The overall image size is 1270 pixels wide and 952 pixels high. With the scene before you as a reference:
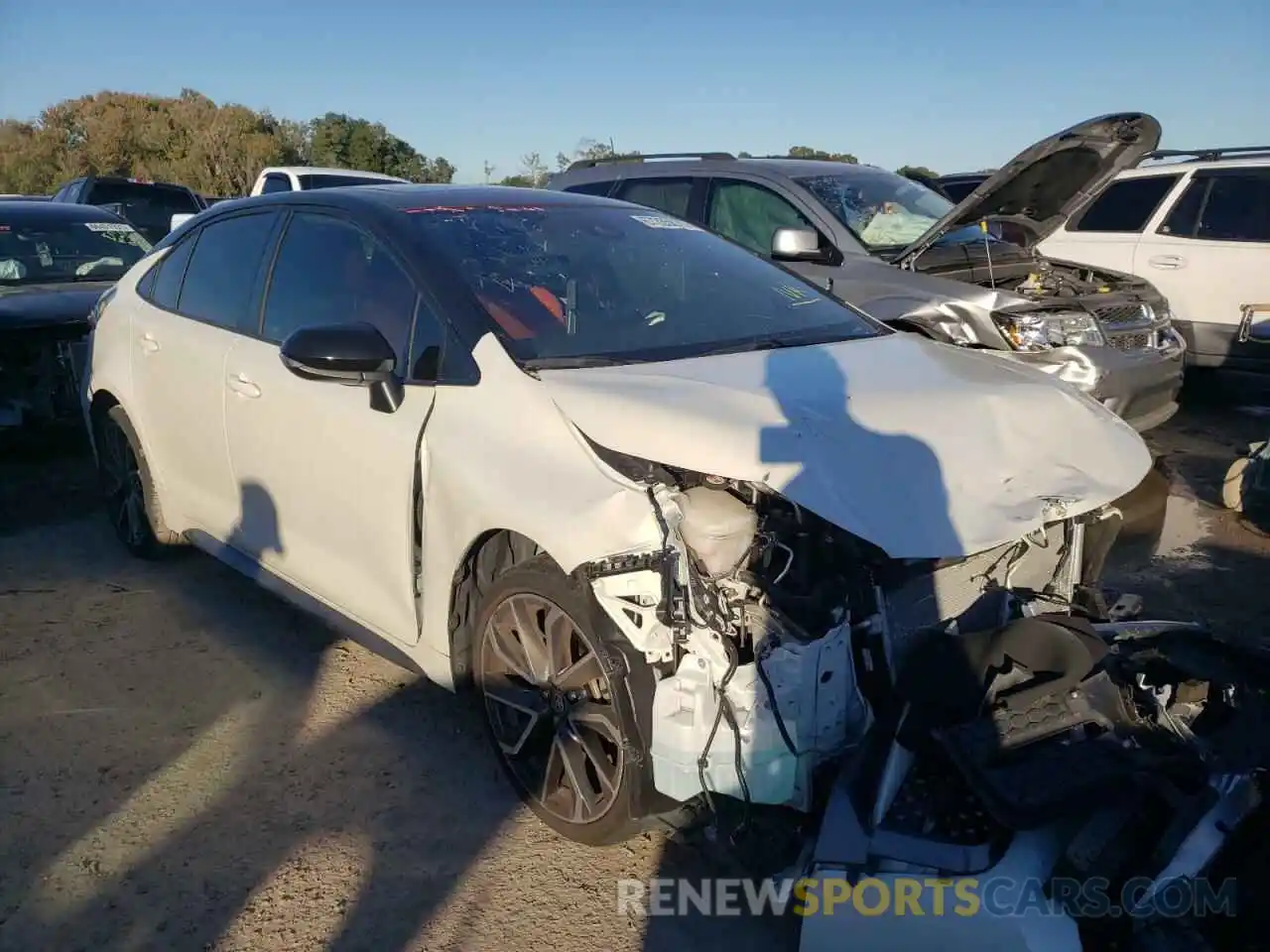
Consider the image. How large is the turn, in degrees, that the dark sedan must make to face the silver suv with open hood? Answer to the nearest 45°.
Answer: approximately 45° to its left

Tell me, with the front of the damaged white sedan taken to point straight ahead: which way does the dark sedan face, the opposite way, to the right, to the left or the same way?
the same way

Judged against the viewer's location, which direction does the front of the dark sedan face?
facing the viewer

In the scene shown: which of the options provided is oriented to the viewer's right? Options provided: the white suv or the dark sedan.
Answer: the white suv

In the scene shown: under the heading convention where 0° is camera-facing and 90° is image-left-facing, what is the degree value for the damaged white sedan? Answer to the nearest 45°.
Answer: approximately 315°

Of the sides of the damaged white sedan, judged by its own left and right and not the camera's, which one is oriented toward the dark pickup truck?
back

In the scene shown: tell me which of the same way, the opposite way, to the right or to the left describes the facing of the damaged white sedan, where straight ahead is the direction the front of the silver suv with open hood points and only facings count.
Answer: the same way

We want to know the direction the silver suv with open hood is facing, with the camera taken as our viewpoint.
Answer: facing the viewer and to the right of the viewer

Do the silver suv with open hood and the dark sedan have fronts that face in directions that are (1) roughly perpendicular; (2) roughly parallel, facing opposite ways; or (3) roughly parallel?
roughly parallel

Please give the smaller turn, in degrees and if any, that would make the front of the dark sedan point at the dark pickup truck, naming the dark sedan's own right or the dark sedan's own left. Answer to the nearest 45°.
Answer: approximately 180°

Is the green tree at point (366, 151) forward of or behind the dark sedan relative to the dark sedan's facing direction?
behind

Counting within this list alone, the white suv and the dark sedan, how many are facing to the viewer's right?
1

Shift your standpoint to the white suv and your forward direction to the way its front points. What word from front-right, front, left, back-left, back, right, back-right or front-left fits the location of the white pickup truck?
back

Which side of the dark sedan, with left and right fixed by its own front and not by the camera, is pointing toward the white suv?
left

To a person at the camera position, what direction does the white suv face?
facing to the right of the viewer

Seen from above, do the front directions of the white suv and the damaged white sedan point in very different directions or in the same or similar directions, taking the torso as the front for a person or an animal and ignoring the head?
same or similar directions

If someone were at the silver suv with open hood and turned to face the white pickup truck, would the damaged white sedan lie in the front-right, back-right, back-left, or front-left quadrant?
back-left

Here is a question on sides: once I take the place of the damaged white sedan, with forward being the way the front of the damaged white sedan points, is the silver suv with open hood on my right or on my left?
on my left
